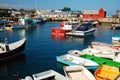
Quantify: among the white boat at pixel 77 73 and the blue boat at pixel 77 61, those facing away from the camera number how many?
0

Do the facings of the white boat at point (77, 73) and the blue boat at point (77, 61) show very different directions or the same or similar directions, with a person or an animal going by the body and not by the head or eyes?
same or similar directions
